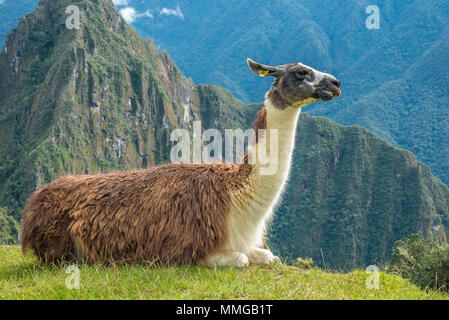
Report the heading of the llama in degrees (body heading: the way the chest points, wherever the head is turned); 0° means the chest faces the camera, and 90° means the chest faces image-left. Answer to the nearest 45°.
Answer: approximately 270°
